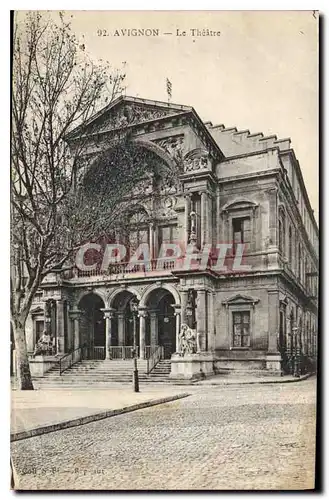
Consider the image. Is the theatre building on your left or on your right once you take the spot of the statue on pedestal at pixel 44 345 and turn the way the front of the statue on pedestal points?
on your left

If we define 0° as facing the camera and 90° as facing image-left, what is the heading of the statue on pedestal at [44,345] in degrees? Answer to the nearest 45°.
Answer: approximately 45°

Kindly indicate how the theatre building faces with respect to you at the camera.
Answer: facing the viewer and to the left of the viewer

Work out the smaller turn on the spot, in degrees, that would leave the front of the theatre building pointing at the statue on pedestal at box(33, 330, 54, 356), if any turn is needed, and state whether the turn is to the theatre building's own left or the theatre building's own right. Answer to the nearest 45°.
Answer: approximately 45° to the theatre building's own right

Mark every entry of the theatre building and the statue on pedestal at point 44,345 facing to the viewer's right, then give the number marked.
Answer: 0

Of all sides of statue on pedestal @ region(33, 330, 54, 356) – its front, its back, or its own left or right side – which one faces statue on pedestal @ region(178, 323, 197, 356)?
left

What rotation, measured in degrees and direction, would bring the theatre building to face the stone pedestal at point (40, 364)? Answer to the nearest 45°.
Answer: approximately 45° to its right
